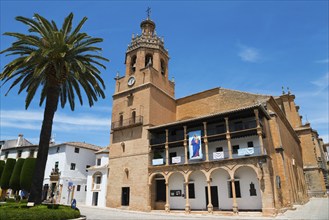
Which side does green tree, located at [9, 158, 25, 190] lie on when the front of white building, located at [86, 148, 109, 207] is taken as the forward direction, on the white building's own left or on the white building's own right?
on the white building's own right

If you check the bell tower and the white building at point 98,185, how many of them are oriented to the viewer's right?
0

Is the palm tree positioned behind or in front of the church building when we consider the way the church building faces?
in front

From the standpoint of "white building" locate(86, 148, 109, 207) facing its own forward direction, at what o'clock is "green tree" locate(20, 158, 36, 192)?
The green tree is roughly at 2 o'clock from the white building.

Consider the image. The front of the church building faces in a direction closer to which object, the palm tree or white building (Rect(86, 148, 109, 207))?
the palm tree

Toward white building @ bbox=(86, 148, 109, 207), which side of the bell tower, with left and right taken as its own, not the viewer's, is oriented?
right

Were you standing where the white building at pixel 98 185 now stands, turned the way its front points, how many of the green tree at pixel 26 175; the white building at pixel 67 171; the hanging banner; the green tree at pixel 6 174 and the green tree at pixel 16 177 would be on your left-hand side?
1

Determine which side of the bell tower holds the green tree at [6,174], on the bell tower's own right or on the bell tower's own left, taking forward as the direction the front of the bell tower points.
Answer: on the bell tower's own right

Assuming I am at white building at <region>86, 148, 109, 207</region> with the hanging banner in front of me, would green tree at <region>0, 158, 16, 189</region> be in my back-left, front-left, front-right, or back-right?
back-right

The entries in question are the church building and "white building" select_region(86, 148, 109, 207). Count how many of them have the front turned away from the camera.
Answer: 0

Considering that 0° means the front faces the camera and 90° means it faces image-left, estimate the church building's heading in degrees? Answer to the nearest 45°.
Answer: approximately 45°

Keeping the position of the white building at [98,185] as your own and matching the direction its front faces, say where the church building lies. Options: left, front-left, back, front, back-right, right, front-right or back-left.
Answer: left

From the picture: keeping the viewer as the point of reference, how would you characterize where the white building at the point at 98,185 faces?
facing the viewer and to the left of the viewer

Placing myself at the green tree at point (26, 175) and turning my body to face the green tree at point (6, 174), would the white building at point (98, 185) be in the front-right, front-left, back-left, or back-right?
back-right

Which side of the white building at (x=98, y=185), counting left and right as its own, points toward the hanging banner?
left
